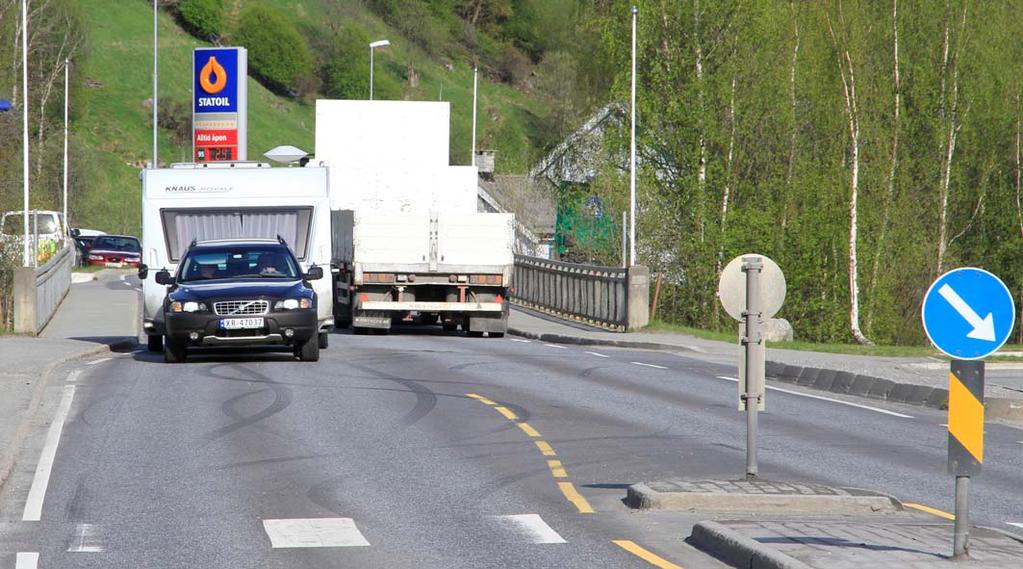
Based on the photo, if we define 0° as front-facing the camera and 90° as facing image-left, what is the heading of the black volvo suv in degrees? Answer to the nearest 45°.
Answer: approximately 0°

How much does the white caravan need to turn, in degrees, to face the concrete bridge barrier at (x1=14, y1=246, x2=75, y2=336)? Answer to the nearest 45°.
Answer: approximately 135° to its right

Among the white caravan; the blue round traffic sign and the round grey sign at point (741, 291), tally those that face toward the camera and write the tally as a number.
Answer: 2

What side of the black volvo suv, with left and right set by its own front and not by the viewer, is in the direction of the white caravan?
back

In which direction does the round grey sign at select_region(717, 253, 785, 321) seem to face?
away from the camera

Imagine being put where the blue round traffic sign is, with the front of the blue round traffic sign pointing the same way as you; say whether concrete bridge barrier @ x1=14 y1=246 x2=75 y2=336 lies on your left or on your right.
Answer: on your right

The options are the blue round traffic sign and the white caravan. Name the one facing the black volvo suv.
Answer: the white caravan

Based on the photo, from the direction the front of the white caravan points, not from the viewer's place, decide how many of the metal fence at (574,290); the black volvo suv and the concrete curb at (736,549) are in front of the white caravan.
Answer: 2

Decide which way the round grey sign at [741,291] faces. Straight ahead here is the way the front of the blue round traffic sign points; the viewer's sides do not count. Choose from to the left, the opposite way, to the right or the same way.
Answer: the opposite way
